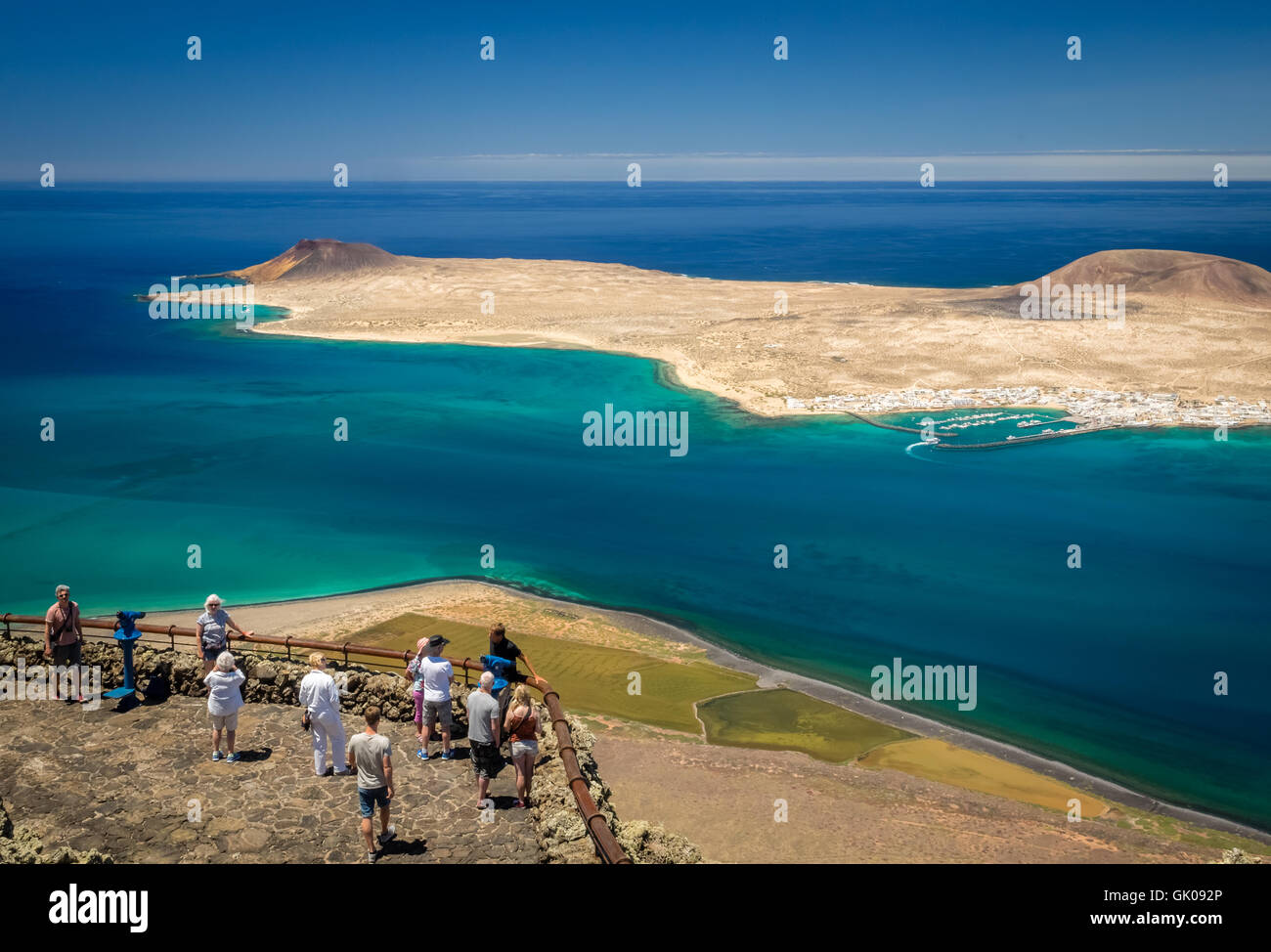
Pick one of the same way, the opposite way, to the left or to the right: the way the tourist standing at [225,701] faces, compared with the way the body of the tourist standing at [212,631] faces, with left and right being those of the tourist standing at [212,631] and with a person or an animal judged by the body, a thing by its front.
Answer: the opposite way

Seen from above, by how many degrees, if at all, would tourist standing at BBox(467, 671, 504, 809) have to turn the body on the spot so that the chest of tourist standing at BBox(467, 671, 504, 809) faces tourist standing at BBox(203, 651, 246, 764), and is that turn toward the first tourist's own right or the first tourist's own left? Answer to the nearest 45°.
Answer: approximately 45° to the first tourist's own left

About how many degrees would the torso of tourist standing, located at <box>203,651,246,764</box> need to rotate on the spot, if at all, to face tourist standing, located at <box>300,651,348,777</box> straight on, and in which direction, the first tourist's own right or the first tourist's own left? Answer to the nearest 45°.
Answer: approximately 135° to the first tourist's own right

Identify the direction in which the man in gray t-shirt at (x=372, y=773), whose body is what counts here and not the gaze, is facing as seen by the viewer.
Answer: away from the camera

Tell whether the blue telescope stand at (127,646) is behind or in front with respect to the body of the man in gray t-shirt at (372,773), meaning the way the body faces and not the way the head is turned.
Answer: in front

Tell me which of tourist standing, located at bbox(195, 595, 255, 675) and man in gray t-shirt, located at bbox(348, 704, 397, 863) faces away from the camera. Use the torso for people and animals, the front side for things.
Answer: the man in gray t-shirt

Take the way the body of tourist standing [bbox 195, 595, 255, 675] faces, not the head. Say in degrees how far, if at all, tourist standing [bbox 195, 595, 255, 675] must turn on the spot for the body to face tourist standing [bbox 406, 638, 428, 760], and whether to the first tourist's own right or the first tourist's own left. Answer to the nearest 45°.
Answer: approximately 45° to the first tourist's own left

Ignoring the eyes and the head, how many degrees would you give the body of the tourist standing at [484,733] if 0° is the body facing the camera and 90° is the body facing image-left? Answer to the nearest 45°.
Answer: approximately 180°

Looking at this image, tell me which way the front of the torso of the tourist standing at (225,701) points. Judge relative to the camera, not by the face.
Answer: away from the camera

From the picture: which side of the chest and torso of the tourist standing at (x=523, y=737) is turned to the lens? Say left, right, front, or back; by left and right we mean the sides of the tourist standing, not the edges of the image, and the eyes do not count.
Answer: back

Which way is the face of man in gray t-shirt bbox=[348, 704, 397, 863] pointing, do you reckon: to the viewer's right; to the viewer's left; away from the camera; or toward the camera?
away from the camera

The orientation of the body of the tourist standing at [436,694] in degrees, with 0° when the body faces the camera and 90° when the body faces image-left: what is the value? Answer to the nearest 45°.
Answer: approximately 180°

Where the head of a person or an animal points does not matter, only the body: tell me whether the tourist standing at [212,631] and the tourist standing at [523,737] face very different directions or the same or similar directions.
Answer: very different directions
